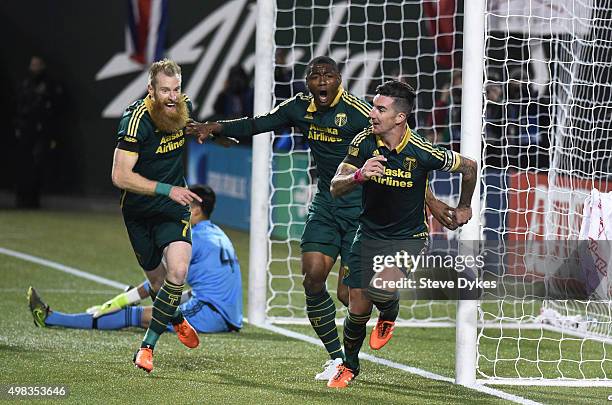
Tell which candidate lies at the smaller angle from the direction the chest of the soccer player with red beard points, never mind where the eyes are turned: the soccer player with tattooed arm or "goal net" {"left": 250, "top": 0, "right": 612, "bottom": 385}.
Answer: the soccer player with tattooed arm

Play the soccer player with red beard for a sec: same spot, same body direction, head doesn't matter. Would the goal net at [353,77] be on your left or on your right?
on your left

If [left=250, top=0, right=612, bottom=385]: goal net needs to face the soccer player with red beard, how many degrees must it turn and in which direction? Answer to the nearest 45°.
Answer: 0° — it already faces them

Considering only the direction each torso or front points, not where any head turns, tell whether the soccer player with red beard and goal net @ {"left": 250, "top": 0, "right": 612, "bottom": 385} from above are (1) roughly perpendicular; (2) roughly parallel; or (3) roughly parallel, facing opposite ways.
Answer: roughly perpendicular

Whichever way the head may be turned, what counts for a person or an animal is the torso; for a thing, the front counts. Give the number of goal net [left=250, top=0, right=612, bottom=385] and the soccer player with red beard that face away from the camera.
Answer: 0

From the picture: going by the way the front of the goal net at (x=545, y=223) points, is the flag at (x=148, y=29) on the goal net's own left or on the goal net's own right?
on the goal net's own right

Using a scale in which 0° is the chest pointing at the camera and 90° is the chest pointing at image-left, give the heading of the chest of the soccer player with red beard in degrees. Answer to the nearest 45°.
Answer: approximately 315°

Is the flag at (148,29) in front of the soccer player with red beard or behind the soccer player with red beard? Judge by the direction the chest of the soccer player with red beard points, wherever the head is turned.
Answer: behind

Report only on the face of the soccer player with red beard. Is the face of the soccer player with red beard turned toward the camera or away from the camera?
toward the camera

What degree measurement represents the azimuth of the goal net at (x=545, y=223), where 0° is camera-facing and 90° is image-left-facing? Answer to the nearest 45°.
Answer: approximately 45°

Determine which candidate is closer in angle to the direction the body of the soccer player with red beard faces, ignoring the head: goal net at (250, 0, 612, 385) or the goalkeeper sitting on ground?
the goal net
